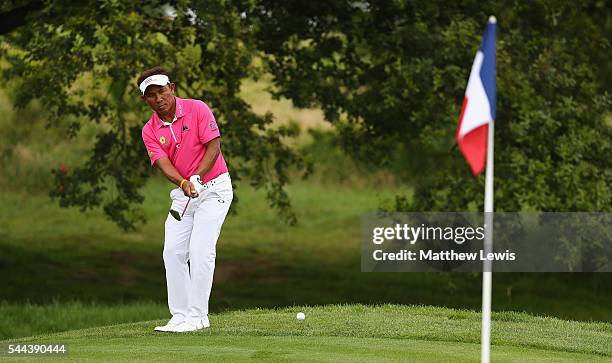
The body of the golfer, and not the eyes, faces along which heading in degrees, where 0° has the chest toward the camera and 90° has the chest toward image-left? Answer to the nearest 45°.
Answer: approximately 45°

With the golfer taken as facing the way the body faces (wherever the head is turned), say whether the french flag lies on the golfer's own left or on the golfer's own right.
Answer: on the golfer's own left

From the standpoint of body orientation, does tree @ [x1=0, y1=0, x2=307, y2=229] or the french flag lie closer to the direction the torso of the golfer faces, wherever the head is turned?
the french flag

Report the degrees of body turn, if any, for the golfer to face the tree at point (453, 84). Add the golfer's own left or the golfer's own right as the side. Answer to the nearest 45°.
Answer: approximately 180°

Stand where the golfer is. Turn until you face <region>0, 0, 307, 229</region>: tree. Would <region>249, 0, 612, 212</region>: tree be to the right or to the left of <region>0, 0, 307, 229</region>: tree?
right

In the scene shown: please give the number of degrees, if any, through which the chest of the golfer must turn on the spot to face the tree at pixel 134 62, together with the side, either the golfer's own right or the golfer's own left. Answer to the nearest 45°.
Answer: approximately 135° to the golfer's own right
